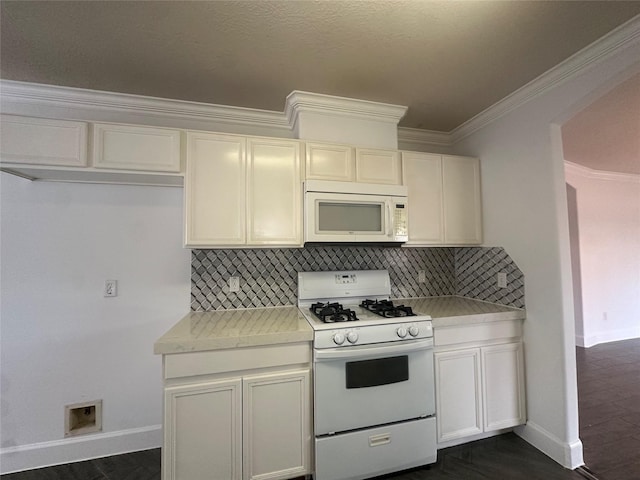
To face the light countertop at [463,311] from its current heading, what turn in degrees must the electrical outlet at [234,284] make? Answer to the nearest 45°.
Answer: approximately 90° to its left

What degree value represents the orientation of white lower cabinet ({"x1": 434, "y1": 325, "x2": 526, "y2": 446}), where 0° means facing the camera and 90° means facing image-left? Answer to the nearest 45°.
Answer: approximately 315°

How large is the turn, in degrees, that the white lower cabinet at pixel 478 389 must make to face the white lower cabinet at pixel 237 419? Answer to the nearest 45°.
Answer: approximately 90° to its right

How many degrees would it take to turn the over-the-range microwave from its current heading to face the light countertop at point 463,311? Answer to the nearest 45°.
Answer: approximately 90° to its left

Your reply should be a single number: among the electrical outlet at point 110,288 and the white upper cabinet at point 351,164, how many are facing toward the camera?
2
